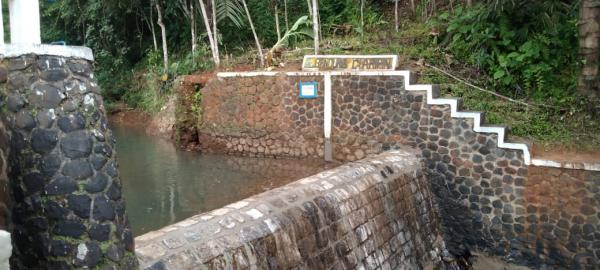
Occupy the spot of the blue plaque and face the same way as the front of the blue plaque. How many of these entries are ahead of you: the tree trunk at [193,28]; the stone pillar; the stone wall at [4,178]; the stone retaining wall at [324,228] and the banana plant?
3

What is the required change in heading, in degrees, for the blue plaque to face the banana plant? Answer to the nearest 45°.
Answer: approximately 180°

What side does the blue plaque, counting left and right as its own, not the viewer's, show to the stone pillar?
front

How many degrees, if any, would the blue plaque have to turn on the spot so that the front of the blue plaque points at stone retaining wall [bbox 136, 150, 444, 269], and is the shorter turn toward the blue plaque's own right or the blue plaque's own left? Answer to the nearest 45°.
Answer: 0° — it already faces it

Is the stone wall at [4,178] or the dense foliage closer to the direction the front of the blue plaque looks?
the stone wall

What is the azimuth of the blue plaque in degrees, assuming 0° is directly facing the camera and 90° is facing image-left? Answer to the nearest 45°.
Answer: approximately 0°

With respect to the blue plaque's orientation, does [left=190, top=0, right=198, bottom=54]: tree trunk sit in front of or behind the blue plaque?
behind

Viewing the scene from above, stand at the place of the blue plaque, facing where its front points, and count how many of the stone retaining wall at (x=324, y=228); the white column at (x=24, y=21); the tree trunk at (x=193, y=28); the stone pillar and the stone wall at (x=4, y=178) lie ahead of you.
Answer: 4

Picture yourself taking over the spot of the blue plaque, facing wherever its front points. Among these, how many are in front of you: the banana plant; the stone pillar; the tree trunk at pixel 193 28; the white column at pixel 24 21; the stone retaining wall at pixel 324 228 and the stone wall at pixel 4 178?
4

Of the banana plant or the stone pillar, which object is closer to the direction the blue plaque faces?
the stone pillar
